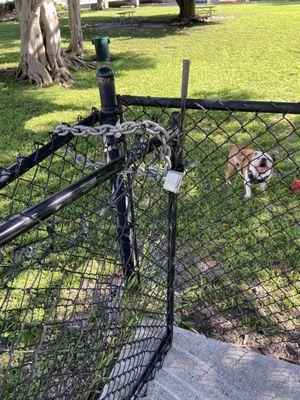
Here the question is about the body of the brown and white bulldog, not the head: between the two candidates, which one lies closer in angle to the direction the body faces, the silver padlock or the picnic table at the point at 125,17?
the silver padlock

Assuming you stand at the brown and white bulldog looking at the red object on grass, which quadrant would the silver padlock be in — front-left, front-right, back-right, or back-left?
back-right

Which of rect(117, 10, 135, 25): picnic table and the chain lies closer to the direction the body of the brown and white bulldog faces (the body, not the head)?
the chain

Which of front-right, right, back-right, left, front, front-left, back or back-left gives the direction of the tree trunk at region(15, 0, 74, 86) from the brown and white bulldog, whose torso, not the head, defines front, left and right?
back

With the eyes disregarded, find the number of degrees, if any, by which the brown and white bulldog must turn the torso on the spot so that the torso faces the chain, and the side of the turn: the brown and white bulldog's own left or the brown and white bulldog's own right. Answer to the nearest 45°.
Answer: approximately 45° to the brown and white bulldog's own right

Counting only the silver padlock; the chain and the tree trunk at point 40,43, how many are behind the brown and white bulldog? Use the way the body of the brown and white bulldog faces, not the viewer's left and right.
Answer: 1

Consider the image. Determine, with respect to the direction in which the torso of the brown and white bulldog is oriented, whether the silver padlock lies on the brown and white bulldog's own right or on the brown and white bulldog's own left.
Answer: on the brown and white bulldog's own right

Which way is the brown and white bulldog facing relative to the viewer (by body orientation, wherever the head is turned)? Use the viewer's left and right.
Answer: facing the viewer and to the right of the viewer

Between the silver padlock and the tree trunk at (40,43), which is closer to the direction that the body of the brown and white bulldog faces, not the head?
the silver padlock

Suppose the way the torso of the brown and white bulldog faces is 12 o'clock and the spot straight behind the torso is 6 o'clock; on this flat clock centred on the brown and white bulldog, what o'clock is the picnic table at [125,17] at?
The picnic table is roughly at 7 o'clock from the brown and white bulldog.
